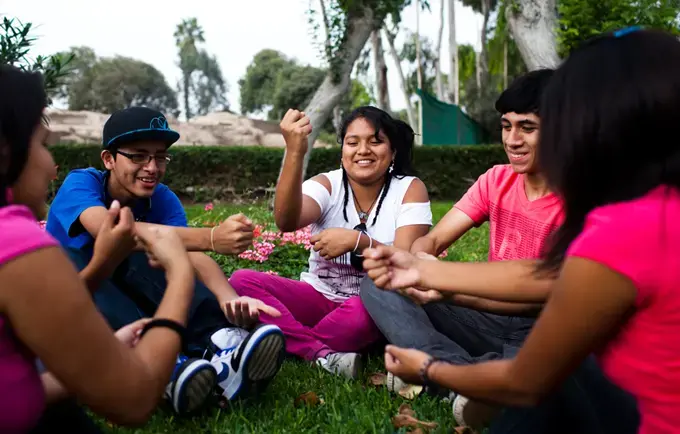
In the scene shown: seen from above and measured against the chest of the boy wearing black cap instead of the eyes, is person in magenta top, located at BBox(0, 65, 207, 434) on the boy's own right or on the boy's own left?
on the boy's own right

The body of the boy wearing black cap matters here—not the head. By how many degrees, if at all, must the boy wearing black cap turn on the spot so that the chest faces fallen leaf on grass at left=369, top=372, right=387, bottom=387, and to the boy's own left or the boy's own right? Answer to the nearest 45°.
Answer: approximately 45° to the boy's own left

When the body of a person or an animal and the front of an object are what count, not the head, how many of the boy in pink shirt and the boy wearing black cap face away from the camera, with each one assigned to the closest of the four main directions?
0

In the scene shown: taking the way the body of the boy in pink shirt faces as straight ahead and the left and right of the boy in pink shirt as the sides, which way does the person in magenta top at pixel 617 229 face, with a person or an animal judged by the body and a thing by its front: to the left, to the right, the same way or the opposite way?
to the right

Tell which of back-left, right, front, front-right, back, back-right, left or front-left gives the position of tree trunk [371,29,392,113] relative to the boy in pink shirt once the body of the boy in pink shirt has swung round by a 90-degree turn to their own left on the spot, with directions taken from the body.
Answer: back-left

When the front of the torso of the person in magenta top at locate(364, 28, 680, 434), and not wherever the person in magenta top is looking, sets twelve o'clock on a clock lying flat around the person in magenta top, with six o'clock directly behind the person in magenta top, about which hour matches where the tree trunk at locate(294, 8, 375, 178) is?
The tree trunk is roughly at 1 o'clock from the person in magenta top.

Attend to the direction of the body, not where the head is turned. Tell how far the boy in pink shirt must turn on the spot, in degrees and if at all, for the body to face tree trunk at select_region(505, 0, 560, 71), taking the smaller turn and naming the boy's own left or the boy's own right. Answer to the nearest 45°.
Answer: approximately 135° to the boy's own right

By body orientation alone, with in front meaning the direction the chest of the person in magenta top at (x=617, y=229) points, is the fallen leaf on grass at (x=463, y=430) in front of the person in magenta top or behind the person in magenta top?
in front

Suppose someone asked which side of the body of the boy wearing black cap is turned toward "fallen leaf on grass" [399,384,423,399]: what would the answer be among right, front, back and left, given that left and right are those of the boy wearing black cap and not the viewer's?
front

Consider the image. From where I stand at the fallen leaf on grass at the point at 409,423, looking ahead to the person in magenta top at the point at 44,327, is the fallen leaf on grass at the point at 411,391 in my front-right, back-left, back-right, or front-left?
back-right

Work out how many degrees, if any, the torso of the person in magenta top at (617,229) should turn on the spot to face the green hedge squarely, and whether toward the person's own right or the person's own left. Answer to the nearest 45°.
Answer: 0° — they already face it

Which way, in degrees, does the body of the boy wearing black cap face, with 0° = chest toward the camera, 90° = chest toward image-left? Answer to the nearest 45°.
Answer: approximately 315°

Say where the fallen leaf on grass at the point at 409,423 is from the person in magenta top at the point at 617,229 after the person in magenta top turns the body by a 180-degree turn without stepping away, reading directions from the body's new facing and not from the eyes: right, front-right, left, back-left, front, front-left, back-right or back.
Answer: back

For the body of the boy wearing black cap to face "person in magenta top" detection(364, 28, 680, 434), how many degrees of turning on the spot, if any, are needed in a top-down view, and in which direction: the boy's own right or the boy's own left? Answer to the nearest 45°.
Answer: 0° — they already face them

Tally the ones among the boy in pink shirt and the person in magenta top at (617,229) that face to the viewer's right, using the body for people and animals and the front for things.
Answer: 0

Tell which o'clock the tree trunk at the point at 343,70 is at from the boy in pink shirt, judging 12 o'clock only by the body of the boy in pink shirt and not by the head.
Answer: The tree trunk is roughly at 4 o'clock from the boy in pink shirt.

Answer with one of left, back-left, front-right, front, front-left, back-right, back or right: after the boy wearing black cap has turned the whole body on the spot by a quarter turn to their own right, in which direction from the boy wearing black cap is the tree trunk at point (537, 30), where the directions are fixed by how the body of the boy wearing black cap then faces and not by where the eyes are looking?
back

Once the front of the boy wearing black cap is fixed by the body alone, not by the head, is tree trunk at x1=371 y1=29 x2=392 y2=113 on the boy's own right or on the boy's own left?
on the boy's own left

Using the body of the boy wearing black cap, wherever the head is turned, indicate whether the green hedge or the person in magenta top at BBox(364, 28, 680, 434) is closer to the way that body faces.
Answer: the person in magenta top

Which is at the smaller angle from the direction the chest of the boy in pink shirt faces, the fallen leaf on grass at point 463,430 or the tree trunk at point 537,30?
the fallen leaf on grass

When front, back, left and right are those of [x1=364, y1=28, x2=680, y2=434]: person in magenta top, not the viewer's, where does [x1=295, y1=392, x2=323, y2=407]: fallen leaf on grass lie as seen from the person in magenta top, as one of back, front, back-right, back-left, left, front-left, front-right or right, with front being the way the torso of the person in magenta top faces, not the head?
front

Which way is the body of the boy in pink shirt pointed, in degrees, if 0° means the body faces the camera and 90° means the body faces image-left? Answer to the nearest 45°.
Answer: approximately 45°

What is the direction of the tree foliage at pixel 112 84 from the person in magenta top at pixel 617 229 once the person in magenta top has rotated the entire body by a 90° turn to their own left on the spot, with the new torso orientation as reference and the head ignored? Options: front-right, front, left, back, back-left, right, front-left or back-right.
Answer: right
